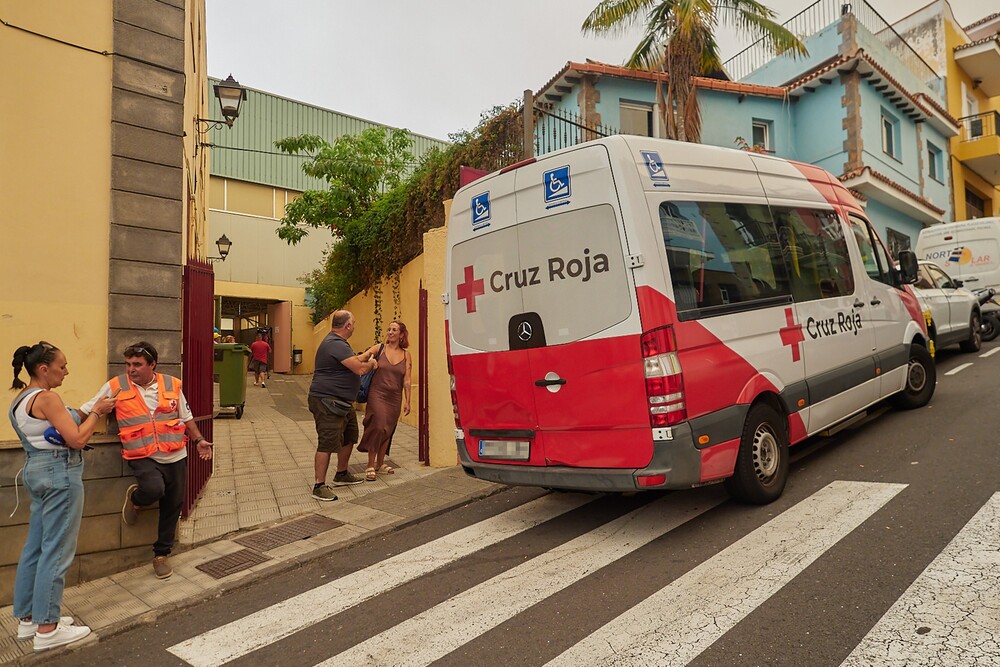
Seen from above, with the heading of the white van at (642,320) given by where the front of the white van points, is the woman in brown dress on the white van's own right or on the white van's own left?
on the white van's own left

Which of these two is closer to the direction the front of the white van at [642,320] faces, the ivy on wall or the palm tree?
the palm tree

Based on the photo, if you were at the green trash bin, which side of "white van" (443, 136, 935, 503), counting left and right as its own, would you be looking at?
left

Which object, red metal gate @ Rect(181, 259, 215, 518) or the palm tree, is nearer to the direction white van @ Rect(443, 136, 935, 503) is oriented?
the palm tree

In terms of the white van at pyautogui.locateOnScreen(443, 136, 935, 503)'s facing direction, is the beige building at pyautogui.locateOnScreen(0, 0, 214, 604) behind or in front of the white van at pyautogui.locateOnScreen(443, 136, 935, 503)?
behind

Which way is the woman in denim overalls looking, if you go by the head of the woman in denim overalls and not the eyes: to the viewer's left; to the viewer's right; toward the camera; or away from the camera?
to the viewer's right

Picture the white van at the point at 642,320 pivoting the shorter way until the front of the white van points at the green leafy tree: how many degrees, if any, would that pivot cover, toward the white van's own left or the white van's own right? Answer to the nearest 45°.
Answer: approximately 90° to the white van's own left

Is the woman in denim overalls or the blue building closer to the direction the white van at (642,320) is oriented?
the blue building

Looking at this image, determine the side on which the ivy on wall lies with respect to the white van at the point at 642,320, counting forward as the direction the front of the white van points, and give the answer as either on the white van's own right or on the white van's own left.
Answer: on the white van's own left

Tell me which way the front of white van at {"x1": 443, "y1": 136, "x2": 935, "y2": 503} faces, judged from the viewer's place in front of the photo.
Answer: facing away from the viewer and to the right of the viewer

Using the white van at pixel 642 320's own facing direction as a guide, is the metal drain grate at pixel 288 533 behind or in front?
behind
